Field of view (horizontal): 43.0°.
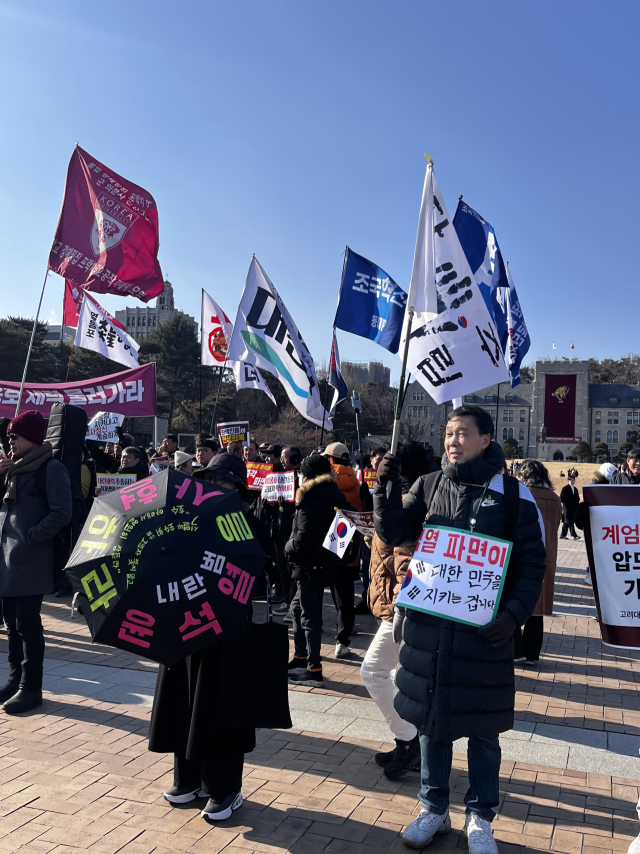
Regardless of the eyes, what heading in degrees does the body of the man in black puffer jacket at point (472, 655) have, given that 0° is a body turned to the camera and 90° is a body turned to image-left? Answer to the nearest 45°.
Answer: approximately 45°

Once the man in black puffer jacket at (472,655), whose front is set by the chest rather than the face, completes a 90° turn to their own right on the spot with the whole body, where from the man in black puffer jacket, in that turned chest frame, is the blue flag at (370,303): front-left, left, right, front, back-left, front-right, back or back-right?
front-right

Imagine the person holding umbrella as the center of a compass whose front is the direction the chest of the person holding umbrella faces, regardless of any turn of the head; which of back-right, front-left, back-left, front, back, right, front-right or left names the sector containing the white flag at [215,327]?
back-right

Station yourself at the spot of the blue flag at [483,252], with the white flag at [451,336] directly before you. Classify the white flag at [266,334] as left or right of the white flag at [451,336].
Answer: right

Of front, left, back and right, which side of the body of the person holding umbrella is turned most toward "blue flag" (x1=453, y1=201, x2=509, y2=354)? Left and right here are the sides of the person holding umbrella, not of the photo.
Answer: back
